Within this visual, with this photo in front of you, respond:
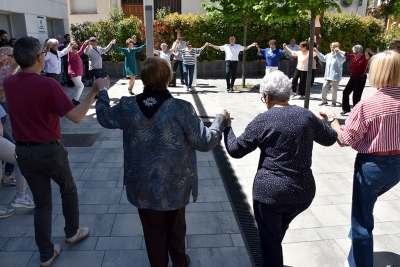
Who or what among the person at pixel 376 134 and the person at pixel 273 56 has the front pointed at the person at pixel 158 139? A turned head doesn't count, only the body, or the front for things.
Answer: the person at pixel 273 56

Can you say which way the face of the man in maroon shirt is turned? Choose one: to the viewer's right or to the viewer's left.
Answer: to the viewer's right

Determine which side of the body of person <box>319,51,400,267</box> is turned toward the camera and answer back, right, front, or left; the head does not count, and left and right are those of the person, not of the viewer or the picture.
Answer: back

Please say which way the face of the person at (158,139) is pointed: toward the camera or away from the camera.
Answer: away from the camera

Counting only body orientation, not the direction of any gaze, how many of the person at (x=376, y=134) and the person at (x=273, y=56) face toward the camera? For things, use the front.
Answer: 1

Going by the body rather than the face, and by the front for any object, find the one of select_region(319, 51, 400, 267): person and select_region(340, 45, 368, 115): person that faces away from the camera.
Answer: select_region(319, 51, 400, 267): person

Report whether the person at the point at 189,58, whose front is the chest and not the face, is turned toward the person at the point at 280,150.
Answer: yes

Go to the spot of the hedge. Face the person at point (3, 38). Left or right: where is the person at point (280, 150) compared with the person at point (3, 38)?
left

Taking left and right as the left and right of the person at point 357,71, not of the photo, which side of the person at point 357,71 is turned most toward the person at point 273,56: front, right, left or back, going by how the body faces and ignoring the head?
right

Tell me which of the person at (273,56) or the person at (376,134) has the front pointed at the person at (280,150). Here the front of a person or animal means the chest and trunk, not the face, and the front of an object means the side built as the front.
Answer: the person at (273,56)
